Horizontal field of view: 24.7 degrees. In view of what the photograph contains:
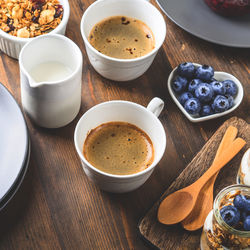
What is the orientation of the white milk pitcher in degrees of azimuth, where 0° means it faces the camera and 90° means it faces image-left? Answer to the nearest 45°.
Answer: approximately 45°
